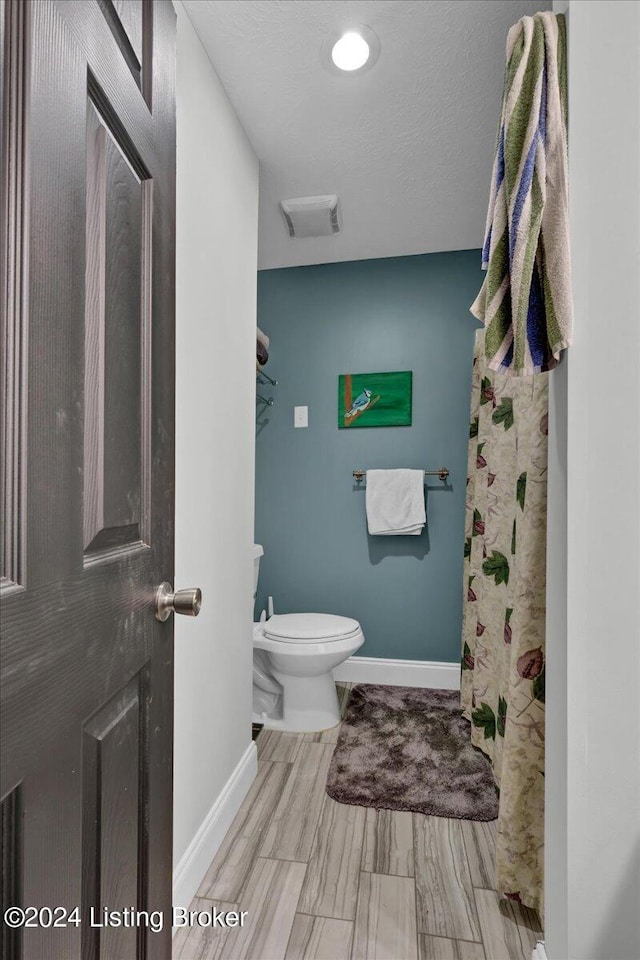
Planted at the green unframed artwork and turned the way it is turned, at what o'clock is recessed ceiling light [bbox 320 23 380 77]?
The recessed ceiling light is roughly at 12 o'clock from the green unframed artwork.

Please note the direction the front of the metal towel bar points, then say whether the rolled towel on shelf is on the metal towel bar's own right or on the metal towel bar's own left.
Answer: on the metal towel bar's own right

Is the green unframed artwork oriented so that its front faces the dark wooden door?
yes

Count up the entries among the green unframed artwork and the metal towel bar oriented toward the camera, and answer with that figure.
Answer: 2

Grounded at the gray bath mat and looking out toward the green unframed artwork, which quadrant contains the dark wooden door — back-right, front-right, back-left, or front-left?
back-left
